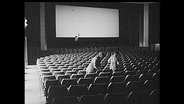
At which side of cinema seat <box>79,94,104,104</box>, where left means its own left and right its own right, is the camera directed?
back

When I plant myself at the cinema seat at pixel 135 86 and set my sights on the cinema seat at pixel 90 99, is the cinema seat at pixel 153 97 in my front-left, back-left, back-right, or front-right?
front-left

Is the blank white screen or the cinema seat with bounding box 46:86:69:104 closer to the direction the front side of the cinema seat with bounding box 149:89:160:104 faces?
the blank white screen

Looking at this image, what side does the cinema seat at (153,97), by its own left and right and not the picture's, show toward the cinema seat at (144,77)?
front

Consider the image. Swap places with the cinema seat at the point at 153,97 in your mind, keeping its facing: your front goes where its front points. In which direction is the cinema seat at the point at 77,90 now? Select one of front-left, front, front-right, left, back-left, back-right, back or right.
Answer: left

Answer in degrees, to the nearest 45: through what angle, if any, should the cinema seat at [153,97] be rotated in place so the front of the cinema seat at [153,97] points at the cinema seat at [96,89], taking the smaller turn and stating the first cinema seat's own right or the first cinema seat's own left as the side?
approximately 90° to the first cinema seat's own left

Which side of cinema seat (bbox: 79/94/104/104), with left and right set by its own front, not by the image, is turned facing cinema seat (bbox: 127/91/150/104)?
right

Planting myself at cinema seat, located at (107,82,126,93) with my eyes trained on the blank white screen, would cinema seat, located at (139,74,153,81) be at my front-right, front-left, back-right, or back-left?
front-right

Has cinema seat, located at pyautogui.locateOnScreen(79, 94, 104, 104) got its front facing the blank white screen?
yes

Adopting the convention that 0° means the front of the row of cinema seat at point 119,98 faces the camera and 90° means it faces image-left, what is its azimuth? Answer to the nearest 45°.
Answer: approximately 180°

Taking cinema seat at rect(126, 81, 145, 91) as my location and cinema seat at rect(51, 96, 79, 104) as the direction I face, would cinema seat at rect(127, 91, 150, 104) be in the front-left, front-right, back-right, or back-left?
front-left

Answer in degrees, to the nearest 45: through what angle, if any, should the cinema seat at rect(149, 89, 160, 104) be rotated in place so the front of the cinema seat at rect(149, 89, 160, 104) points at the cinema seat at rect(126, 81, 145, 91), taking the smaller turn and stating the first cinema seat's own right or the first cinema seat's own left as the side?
approximately 45° to the first cinema seat's own left

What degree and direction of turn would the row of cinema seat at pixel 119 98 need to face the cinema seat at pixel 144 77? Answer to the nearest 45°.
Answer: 0° — it already faces it

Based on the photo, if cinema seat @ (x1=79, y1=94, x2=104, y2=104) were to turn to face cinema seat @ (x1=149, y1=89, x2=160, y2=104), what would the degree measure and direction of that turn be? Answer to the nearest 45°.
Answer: approximately 90° to its right

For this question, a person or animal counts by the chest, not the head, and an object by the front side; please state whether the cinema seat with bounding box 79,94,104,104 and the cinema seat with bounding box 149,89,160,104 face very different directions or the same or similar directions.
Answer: same or similar directions

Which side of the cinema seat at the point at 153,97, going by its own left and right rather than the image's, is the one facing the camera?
back
